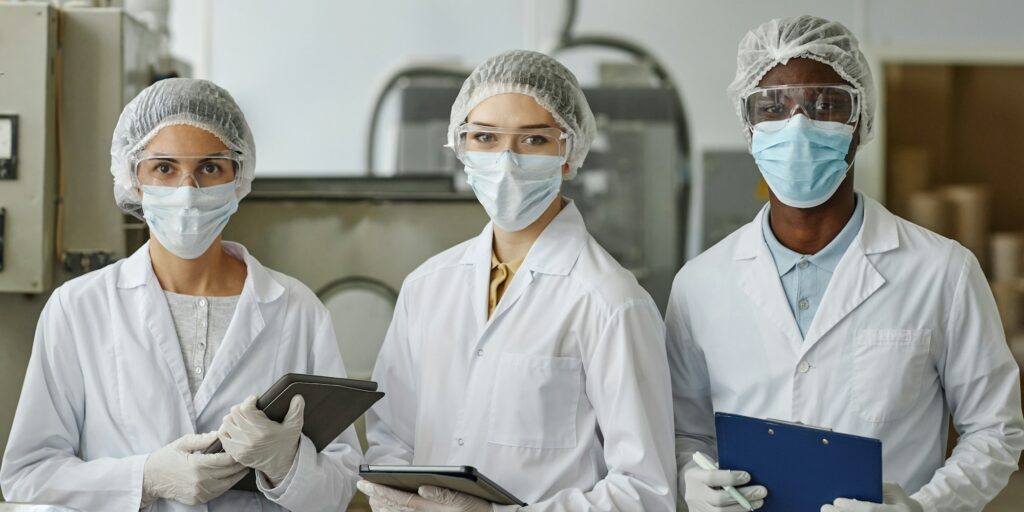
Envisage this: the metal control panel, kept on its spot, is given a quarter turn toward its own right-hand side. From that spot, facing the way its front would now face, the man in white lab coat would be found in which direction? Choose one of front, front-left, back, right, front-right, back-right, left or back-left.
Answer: back-left

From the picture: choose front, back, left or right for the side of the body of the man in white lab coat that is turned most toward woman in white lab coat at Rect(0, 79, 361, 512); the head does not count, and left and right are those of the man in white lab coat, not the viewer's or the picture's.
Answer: right

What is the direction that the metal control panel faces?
toward the camera

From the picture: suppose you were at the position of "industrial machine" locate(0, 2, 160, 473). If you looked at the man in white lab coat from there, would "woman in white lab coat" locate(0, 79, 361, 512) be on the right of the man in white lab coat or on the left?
right

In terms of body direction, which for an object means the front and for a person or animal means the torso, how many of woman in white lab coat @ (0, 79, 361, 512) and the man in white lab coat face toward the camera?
2

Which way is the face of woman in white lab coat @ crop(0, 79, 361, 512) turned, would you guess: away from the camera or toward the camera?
toward the camera

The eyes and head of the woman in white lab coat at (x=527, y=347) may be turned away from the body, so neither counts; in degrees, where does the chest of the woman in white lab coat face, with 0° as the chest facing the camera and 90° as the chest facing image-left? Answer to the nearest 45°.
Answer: approximately 45°

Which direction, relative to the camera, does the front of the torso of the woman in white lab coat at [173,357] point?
toward the camera

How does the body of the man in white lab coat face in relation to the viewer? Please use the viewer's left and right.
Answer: facing the viewer

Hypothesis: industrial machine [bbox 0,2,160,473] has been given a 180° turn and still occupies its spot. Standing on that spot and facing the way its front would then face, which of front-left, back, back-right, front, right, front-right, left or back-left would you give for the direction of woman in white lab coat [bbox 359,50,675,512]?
back-right

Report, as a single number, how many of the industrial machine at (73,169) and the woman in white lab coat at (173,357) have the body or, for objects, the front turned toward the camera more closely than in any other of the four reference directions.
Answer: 2

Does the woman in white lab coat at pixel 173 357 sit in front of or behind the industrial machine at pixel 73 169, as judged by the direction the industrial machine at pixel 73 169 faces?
in front

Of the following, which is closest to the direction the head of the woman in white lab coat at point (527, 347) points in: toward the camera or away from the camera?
toward the camera
